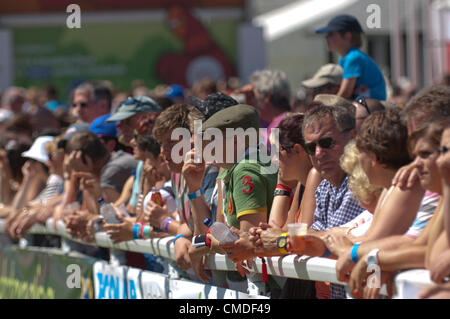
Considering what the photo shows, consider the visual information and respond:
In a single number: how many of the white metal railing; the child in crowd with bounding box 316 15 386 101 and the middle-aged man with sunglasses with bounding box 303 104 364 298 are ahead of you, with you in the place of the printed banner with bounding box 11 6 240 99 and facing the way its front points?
3

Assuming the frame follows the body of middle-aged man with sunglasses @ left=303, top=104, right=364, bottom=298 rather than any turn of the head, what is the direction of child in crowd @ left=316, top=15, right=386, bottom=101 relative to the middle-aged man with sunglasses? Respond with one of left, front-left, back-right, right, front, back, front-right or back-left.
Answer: back-right

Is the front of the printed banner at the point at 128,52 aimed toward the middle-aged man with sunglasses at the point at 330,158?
yes

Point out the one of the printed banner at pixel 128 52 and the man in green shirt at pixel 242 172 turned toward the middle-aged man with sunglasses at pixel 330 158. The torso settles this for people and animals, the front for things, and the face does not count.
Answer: the printed banner

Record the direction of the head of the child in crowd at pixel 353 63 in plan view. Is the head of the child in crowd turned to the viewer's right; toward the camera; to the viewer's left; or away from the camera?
to the viewer's left

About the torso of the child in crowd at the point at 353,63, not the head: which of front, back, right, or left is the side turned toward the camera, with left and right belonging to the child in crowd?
left

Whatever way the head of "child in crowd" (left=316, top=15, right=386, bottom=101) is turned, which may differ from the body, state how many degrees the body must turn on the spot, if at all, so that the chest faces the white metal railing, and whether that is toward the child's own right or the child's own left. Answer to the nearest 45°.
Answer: approximately 90° to the child's own left

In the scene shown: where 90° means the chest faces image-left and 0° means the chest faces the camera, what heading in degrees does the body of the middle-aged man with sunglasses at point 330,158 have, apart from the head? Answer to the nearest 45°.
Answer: approximately 45°

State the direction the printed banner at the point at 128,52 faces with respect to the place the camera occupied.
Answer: facing the viewer
